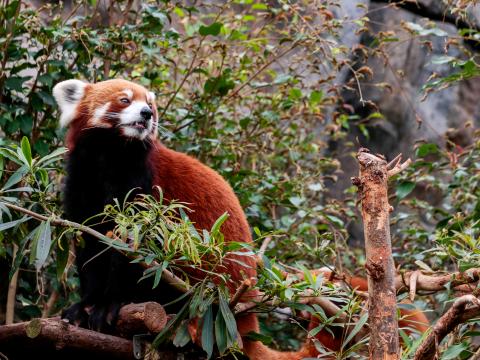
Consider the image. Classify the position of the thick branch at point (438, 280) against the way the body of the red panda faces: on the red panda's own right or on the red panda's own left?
on the red panda's own left

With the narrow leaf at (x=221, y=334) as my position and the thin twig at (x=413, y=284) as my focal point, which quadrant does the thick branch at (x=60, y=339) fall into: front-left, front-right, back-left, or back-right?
back-left

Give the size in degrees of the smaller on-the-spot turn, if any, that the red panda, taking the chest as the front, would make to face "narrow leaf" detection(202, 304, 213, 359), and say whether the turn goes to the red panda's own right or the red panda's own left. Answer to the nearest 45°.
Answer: approximately 90° to the red panda's own left

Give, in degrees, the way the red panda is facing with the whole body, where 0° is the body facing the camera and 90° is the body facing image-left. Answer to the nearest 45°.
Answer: approximately 45°

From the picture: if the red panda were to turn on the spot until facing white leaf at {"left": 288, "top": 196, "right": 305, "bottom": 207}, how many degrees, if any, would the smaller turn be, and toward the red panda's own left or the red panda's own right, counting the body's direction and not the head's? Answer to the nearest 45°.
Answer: approximately 180°

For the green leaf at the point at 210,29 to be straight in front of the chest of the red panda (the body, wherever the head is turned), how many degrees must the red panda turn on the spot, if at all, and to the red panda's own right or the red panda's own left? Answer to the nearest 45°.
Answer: approximately 135° to the red panda's own right

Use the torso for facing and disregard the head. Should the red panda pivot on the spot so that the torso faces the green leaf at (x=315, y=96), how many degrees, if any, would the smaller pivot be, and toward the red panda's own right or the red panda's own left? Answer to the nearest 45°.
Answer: approximately 180°
